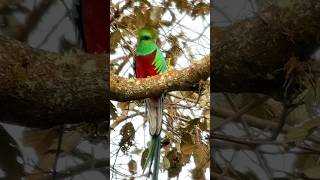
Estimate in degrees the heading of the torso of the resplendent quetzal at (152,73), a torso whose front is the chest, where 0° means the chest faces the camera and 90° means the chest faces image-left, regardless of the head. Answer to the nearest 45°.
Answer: approximately 45°
